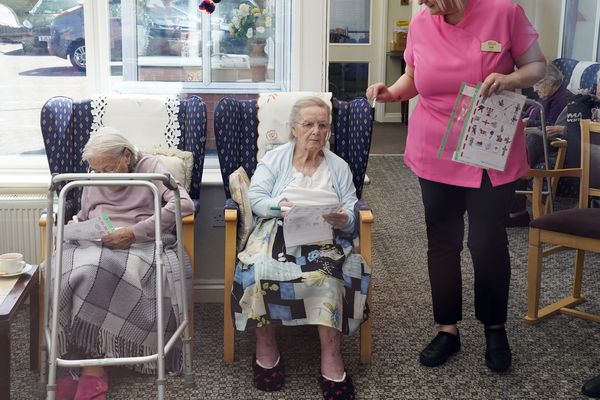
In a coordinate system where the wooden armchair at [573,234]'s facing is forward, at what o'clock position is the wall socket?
The wall socket is roughly at 1 o'clock from the wooden armchair.

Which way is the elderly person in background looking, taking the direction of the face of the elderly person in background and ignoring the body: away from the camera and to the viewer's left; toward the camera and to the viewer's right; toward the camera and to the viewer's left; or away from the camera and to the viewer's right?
toward the camera and to the viewer's left

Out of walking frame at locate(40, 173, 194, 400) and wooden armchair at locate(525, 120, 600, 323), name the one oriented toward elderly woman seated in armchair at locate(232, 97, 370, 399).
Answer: the wooden armchair

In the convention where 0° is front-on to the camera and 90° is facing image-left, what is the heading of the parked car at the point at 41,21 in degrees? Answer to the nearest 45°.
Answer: approximately 45°
